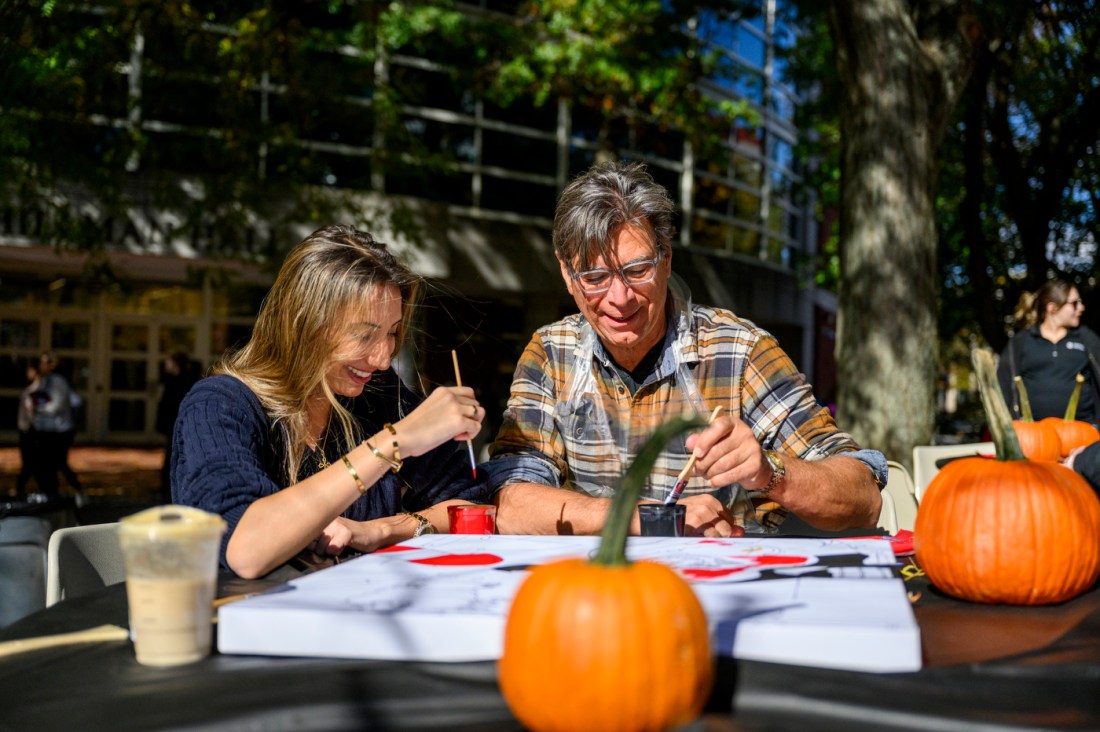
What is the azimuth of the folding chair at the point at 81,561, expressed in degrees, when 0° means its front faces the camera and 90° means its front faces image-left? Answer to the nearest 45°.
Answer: approximately 315°

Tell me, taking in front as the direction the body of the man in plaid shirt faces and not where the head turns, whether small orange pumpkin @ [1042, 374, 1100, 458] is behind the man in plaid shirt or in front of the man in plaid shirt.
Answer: behind

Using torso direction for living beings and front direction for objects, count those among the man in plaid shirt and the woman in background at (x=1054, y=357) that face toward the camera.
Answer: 2

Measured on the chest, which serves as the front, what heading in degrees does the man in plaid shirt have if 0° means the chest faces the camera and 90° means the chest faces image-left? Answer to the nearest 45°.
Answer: approximately 0°

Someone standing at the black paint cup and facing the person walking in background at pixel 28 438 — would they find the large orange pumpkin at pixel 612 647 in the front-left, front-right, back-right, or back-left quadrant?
back-left

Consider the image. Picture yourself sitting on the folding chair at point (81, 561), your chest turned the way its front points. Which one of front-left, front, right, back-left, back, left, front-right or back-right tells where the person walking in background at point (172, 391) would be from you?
back-left

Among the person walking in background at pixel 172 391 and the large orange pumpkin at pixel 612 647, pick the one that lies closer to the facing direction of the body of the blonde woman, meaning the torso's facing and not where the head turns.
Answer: the large orange pumpkin

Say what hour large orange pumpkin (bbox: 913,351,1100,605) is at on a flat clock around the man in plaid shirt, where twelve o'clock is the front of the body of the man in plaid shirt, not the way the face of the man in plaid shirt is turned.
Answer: The large orange pumpkin is roughly at 11 o'clock from the man in plaid shirt.

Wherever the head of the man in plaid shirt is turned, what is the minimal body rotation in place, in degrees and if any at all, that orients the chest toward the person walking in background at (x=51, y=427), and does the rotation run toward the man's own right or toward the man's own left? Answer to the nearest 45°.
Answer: approximately 135° to the man's own right

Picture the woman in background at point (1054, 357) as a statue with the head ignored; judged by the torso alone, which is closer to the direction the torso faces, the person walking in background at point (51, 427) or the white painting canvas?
the white painting canvas
